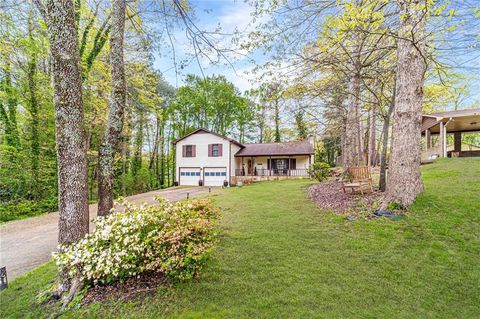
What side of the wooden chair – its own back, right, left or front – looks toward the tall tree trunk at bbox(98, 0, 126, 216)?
front

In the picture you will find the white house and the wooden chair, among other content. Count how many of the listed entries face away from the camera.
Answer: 0

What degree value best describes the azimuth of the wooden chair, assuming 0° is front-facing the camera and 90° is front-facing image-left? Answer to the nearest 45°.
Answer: approximately 45°

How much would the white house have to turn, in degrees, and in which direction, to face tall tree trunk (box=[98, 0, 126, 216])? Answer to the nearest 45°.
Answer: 0° — it already faces it

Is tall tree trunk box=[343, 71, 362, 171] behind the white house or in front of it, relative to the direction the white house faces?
in front

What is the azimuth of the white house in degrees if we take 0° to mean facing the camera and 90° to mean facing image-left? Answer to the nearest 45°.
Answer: approximately 0°

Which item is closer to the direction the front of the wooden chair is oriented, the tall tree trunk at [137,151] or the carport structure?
the tall tree trunk

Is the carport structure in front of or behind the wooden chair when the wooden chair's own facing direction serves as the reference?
behind

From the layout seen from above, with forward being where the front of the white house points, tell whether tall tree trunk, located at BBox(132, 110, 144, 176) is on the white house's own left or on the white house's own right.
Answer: on the white house's own right

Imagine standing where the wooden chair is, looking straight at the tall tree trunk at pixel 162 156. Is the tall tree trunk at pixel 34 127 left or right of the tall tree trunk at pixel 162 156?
left
